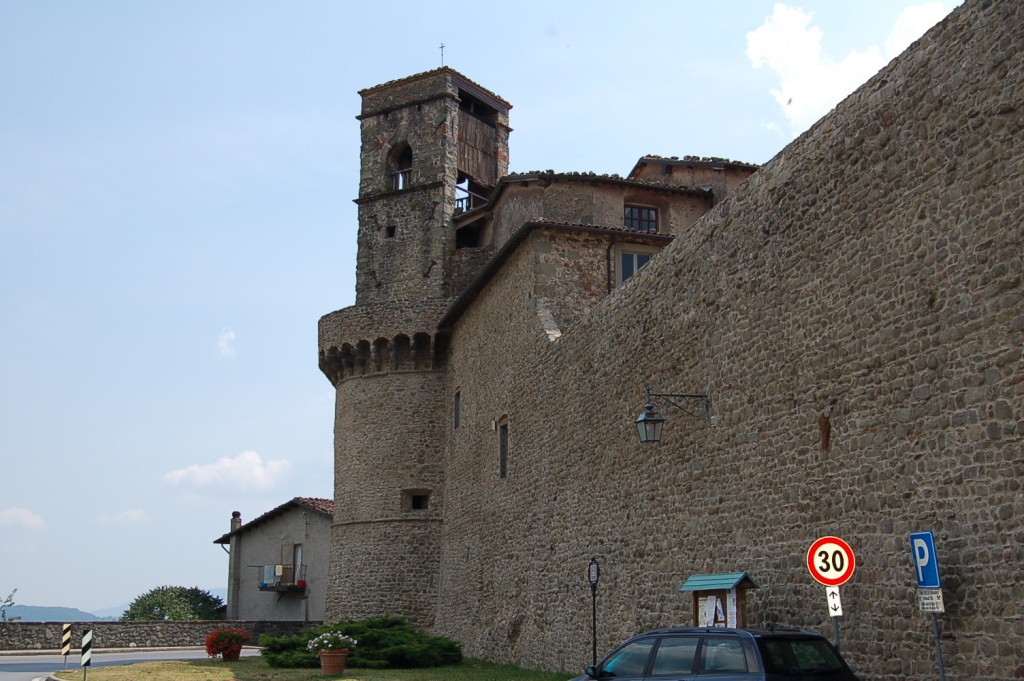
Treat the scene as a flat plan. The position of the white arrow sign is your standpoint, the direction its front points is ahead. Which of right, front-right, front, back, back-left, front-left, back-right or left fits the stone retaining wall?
back-right

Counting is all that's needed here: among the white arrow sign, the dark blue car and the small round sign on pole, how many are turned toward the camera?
2

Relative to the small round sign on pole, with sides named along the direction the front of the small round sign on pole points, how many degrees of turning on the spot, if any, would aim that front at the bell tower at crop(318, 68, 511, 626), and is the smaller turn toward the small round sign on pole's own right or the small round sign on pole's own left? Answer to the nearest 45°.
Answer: approximately 135° to the small round sign on pole's own right

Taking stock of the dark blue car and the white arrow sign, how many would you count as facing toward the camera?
1

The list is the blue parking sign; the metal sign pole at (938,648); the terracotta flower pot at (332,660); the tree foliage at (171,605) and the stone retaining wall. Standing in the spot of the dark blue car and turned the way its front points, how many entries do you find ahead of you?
3

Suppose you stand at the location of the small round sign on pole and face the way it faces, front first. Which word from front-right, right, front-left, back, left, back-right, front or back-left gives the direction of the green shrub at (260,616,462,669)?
back-right

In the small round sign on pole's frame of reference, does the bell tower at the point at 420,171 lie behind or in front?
behind

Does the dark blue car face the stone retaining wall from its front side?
yes

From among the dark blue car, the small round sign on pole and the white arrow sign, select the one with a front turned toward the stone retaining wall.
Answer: the dark blue car

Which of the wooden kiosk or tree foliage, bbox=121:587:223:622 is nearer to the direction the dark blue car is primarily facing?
the tree foliage

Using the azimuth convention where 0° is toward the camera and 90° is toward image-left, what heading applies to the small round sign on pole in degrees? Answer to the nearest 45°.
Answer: approximately 0°

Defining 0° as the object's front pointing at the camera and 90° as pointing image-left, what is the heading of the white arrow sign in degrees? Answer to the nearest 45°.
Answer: approximately 0°

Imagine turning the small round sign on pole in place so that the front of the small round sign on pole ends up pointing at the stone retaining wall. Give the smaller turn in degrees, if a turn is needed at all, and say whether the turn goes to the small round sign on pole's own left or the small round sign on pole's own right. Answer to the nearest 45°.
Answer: approximately 135° to the small round sign on pole's own right

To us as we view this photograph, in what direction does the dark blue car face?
facing away from the viewer and to the left of the viewer

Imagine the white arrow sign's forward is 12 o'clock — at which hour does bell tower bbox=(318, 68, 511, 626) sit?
The bell tower is roughly at 5 o'clock from the white arrow sign.

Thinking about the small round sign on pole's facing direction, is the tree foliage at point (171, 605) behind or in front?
behind

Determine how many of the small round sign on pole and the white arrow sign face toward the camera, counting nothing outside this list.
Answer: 2

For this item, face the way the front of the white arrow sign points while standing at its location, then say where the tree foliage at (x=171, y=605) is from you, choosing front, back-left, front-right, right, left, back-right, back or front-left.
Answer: back-right
